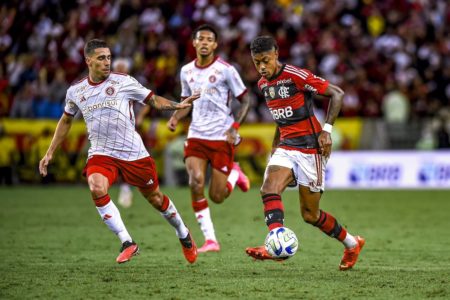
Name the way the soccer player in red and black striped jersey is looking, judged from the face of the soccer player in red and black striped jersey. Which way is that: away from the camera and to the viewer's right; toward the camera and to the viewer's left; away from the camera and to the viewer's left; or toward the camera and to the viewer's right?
toward the camera and to the viewer's left

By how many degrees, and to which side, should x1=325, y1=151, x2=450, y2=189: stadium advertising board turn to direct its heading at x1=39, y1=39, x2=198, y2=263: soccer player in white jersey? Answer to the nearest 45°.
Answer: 0° — it already faces them

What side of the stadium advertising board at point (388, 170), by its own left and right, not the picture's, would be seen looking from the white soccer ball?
front

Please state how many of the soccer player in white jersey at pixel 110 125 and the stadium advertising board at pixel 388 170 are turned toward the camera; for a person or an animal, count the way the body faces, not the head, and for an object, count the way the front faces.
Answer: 2

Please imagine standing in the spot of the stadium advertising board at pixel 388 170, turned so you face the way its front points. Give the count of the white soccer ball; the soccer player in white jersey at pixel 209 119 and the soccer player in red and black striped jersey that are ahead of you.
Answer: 3

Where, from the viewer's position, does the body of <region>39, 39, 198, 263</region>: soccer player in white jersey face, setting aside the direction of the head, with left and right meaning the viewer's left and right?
facing the viewer

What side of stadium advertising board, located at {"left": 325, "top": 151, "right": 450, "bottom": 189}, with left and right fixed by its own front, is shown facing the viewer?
front

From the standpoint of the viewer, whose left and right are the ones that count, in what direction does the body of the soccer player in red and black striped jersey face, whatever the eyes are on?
facing the viewer and to the left of the viewer
